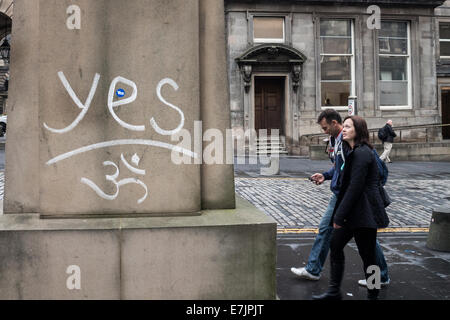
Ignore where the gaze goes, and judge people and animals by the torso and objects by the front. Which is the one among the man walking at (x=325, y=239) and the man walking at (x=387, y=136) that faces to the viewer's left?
the man walking at (x=325, y=239)

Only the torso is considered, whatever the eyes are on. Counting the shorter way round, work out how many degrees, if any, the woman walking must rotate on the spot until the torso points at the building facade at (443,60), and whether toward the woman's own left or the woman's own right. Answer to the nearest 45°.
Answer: approximately 90° to the woman's own right

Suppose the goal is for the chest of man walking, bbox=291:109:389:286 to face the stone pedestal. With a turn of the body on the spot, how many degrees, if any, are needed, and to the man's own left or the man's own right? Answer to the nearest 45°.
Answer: approximately 45° to the man's own left

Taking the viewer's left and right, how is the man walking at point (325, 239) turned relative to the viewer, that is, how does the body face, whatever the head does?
facing to the left of the viewer

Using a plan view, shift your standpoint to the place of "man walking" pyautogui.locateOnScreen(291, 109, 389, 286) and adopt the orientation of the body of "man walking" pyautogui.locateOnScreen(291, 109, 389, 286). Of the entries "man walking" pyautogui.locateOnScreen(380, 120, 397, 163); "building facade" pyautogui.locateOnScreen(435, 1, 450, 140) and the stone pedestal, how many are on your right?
2
